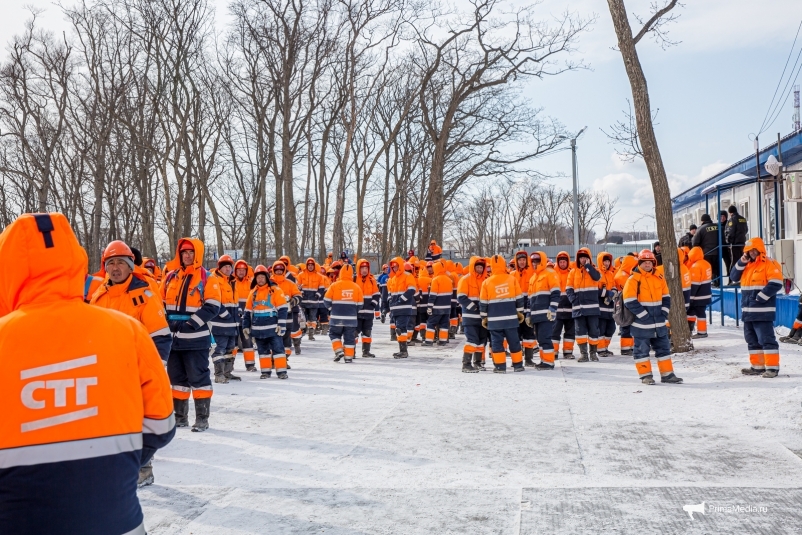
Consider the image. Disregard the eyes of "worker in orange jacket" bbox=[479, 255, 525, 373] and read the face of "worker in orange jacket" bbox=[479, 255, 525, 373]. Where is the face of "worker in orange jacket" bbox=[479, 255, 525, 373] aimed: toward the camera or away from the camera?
away from the camera

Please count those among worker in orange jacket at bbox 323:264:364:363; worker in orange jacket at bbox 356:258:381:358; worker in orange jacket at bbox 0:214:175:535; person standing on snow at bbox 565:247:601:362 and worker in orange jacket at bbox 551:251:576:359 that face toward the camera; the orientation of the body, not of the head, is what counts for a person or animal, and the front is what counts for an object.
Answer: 3

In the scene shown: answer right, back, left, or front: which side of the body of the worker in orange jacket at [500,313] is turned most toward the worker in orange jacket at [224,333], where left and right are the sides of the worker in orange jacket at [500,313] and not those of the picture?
left

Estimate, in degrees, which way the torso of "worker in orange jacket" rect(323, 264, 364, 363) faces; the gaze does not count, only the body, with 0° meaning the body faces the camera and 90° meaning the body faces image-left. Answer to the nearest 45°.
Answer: approximately 180°

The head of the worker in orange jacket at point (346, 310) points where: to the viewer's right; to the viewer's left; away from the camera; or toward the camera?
away from the camera

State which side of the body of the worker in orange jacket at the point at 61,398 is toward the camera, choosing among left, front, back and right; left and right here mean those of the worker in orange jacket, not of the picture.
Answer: back

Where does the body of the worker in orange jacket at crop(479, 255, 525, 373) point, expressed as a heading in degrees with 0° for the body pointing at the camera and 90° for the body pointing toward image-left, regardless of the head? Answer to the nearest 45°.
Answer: approximately 180°

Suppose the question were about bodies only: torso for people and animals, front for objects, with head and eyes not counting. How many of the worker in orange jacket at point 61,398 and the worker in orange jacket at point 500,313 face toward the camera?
0
